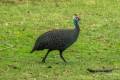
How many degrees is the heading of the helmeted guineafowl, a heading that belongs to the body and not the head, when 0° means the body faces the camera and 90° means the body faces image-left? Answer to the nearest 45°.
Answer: approximately 270°
